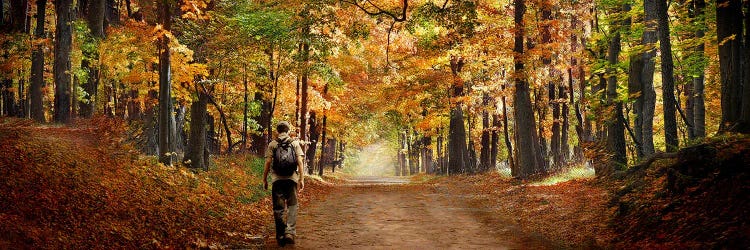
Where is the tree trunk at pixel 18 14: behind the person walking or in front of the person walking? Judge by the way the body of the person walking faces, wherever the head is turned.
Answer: in front

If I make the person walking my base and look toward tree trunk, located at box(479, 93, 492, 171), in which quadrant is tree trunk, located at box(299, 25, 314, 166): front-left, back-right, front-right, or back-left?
front-left

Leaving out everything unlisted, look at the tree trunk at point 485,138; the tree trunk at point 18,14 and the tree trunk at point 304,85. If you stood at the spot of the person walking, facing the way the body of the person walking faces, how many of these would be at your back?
0

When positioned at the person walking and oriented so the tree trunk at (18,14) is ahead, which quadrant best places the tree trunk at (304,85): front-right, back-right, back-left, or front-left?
front-right

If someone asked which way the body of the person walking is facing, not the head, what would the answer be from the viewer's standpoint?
away from the camera

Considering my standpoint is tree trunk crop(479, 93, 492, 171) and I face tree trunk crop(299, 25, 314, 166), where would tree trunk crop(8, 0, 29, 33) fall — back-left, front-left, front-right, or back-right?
front-right

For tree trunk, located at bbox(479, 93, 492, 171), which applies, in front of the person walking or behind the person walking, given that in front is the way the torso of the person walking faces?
in front

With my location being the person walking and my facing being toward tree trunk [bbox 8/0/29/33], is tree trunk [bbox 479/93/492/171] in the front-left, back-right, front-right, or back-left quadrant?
front-right

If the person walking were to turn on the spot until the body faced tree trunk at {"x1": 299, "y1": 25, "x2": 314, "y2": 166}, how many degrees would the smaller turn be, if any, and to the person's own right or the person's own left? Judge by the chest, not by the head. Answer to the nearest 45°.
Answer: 0° — they already face it

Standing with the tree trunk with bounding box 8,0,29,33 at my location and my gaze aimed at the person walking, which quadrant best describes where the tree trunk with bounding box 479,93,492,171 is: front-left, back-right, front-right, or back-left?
front-left

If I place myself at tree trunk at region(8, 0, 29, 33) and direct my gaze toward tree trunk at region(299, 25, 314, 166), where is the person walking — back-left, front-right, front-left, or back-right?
front-right
